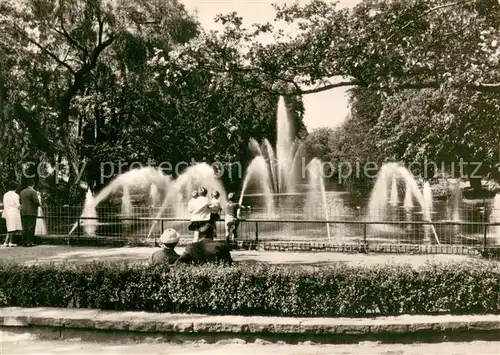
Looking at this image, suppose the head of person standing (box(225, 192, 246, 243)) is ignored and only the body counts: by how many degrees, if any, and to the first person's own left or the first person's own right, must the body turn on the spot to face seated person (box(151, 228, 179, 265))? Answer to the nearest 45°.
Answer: approximately 135° to the first person's own right

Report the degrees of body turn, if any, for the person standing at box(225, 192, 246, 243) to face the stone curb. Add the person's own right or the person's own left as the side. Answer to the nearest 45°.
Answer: approximately 135° to the person's own right

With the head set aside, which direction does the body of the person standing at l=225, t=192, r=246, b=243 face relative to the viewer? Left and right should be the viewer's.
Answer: facing away from the viewer and to the right of the viewer

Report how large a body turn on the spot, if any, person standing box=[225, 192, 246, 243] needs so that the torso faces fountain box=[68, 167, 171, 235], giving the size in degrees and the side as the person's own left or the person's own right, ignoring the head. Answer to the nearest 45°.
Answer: approximately 45° to the person's own left

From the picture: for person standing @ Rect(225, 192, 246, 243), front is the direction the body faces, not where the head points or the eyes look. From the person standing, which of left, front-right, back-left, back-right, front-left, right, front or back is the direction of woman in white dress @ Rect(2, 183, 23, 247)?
back-left

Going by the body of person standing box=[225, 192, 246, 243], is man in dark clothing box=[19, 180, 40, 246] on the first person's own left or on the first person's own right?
on the first person's own left

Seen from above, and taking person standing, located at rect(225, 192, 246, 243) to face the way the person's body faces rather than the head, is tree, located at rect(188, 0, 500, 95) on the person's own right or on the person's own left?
on the person's own right

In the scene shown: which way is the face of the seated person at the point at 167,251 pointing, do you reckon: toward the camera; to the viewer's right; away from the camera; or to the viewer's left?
away from the camera

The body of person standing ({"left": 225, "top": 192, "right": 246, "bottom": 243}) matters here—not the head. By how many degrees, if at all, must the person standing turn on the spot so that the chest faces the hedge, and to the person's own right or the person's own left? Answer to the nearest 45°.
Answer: approximately 135° to the person's own right

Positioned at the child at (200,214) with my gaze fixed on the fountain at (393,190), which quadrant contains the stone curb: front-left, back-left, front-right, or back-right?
back-right

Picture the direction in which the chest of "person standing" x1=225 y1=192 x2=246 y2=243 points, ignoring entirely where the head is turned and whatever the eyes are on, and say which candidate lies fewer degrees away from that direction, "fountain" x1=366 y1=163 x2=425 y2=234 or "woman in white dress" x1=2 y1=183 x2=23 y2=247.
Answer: the fountain
